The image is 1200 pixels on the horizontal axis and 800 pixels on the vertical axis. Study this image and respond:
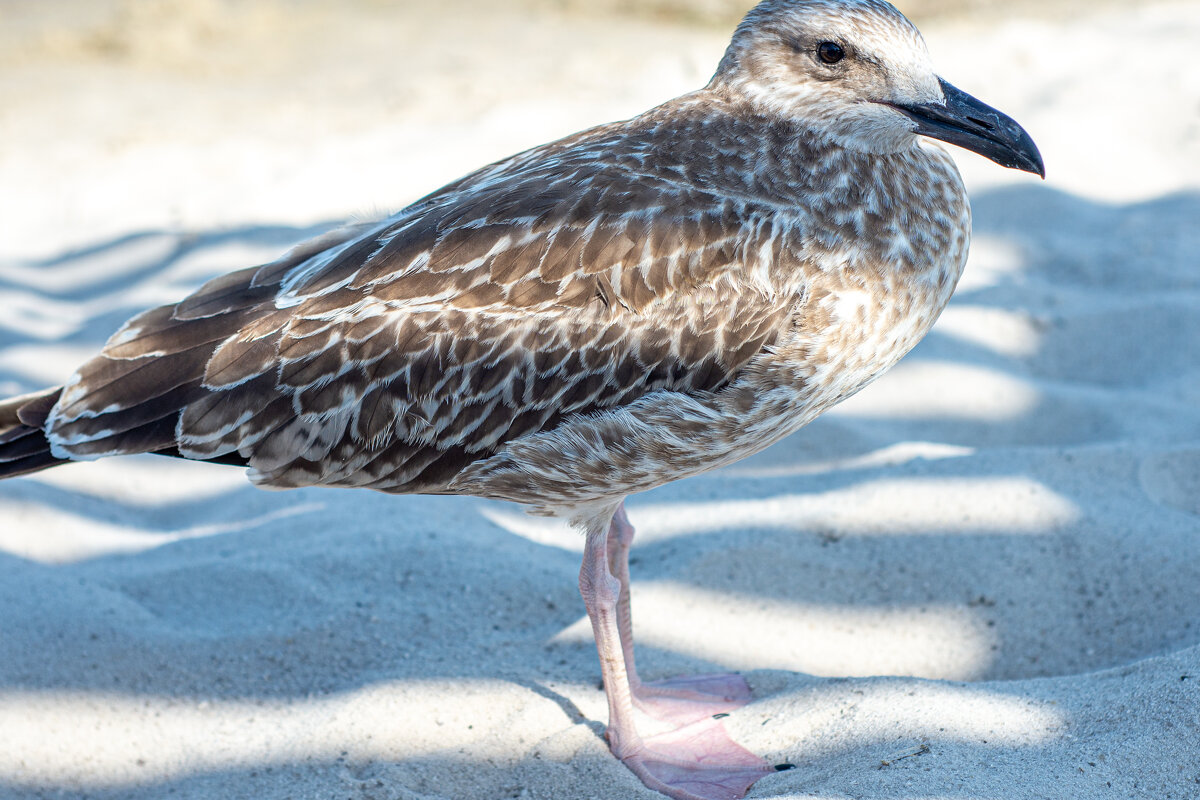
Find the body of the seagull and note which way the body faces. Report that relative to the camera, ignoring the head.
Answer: to the viewer's right
